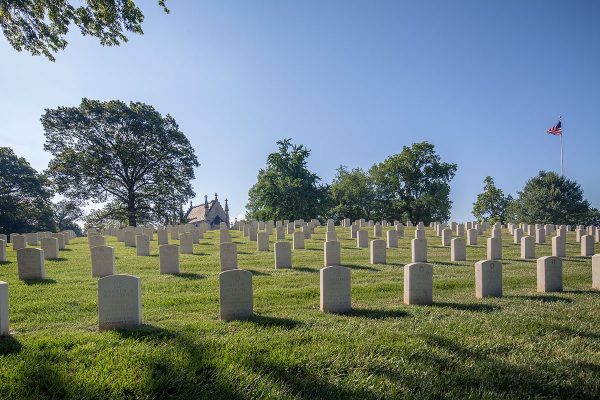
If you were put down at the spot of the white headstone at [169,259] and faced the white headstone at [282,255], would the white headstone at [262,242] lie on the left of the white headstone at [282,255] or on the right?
left

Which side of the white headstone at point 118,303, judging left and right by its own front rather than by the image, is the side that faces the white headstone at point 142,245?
back

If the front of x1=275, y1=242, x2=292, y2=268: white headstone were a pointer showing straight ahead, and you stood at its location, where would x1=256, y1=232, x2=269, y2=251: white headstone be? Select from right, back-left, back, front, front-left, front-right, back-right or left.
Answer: back

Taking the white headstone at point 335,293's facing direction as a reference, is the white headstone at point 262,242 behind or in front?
behind

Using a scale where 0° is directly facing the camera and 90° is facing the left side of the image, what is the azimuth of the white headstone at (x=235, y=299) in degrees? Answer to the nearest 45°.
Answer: approximately 0°
